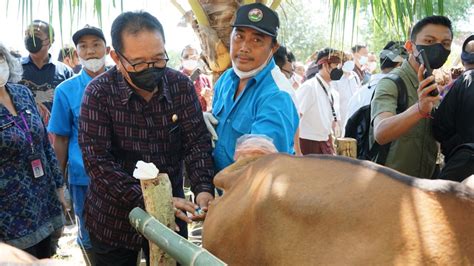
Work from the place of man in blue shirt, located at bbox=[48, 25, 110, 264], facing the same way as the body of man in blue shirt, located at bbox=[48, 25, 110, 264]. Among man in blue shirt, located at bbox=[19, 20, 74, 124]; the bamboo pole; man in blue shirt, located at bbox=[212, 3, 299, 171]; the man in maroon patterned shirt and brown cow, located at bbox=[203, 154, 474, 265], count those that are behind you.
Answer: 1

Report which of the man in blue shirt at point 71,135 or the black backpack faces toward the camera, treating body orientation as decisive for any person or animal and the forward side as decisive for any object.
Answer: the man in blue shirt

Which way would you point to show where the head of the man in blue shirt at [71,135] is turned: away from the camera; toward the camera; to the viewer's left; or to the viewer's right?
toward the camera

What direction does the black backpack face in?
to the viewer's left

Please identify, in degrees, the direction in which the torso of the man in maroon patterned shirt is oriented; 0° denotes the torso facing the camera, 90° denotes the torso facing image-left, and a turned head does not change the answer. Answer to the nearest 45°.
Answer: approximately 315°

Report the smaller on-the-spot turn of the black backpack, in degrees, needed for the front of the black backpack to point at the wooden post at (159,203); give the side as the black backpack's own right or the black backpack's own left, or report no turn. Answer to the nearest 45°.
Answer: approximately 45° to the black backpack's own left

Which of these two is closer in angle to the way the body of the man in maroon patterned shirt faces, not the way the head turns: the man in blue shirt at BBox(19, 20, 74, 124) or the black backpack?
the black backpack

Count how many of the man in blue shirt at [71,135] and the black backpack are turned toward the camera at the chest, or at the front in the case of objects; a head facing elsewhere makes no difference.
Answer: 1

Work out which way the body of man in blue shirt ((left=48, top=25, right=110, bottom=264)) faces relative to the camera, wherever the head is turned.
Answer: toward the camera

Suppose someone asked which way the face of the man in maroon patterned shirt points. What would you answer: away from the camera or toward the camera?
toward the camera
